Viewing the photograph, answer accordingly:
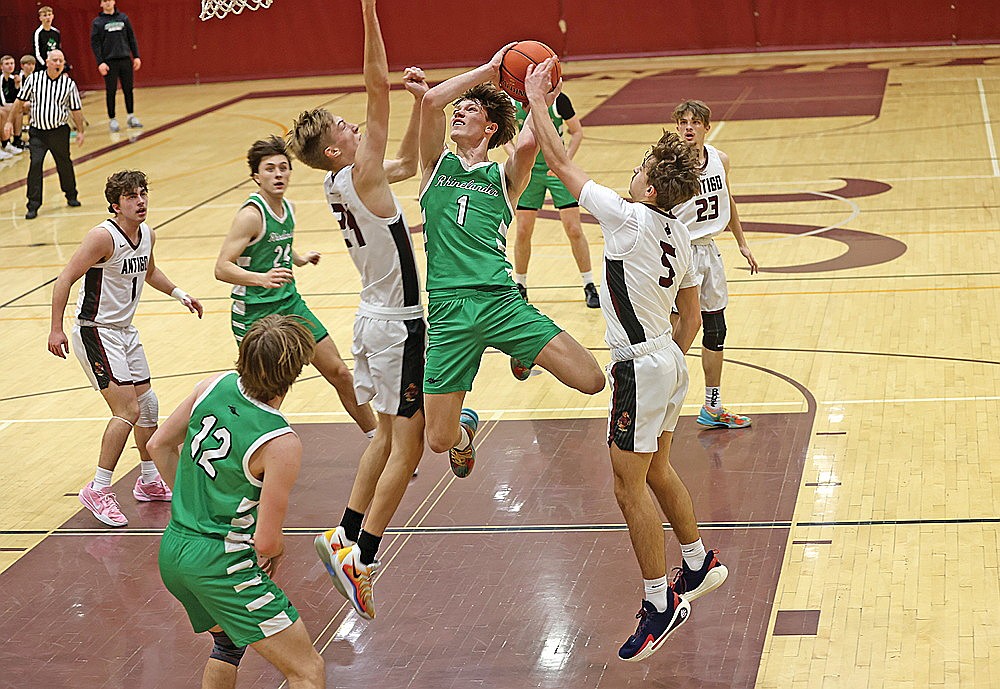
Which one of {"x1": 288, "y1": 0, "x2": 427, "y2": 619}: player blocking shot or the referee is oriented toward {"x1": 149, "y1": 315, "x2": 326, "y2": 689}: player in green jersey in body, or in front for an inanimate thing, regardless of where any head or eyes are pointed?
the referee

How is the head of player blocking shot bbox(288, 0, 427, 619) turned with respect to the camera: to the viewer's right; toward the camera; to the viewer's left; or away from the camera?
to the viewer's right

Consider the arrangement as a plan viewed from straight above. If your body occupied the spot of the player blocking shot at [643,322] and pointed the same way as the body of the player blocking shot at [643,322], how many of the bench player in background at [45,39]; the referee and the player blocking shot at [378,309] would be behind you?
0

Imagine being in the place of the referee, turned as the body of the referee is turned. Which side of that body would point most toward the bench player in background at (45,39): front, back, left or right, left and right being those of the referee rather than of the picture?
back

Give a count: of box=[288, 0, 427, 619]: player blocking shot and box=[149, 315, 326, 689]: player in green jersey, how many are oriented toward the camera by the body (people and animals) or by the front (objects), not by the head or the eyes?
0

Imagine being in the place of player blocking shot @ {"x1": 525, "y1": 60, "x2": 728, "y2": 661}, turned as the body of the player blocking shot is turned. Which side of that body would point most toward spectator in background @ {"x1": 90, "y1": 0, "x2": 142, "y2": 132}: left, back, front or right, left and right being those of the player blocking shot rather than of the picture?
front

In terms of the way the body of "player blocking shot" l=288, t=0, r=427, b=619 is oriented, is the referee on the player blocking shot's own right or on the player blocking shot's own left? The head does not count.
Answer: on the player blocking shot's own left

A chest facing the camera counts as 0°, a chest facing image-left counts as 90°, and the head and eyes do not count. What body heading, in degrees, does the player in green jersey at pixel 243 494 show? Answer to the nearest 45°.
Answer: approximately 225°

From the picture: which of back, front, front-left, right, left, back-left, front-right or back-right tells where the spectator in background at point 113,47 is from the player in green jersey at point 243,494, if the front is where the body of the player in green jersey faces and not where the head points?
front-left

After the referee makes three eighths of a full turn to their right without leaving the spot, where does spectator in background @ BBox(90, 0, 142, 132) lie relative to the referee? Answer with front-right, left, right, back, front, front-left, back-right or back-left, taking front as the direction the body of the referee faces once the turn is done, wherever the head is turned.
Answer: front-right

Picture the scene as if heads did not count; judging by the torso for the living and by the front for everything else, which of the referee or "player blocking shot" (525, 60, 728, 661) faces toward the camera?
the referee

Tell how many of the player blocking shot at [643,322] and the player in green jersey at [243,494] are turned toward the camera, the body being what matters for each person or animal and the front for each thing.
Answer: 0

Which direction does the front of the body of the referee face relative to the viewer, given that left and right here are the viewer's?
facing the viewer

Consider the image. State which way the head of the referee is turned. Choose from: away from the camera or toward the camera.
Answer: toward the camera

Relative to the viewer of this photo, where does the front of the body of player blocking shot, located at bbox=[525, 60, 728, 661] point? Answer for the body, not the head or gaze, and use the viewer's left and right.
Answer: facing away from the viewer and to the left of the viewer

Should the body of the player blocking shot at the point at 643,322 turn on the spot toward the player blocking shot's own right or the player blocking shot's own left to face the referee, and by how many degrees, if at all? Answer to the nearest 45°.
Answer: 0° — they already face them

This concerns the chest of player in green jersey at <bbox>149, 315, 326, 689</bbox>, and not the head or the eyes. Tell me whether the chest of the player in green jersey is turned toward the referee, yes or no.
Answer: no

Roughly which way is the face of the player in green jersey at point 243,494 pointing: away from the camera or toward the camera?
away from the camera
